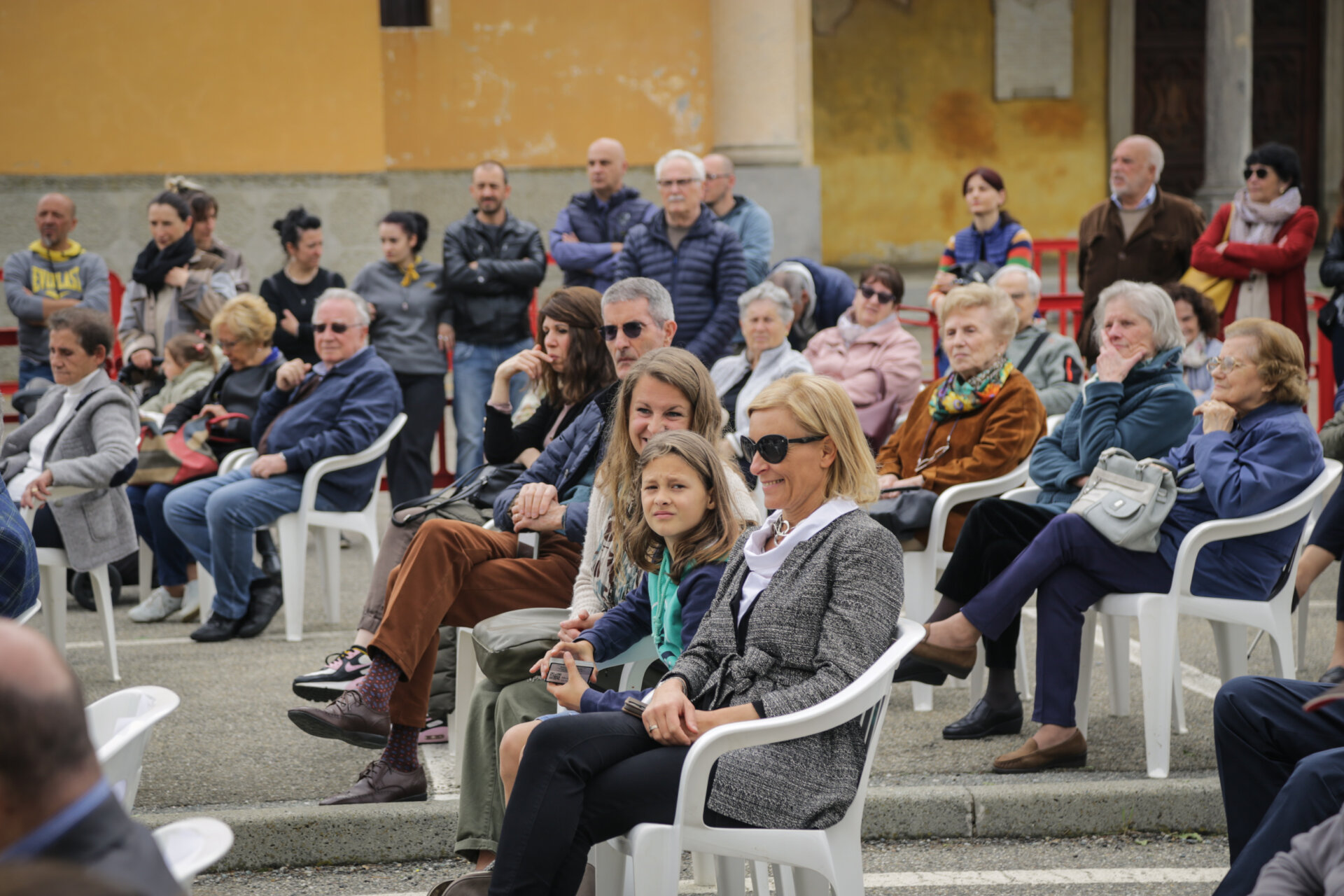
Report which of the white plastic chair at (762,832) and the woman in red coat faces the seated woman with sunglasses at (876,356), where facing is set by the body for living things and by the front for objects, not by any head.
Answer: the woman in red coat

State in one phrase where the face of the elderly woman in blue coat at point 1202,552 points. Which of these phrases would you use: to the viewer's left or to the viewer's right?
to the viewer's left

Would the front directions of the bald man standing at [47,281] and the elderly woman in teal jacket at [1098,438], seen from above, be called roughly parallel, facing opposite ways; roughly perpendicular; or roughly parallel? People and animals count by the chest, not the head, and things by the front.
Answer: roughly perpendicular

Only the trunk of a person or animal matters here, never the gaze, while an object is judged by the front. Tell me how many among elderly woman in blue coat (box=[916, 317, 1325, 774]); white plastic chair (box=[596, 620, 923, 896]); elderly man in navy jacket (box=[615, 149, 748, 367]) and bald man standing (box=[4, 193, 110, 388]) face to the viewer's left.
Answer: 2

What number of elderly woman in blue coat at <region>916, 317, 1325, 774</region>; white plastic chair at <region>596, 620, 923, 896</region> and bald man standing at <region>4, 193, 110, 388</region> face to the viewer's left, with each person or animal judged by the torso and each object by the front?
2

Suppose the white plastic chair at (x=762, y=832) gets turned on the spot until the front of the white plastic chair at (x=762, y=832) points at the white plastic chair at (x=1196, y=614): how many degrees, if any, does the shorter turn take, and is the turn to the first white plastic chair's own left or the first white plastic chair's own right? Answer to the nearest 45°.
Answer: approximately 135° to the first white plastic chair's own right

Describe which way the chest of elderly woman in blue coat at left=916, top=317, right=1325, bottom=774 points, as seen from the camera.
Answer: to the viewer's left

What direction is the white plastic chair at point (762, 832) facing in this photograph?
to the viewer's left

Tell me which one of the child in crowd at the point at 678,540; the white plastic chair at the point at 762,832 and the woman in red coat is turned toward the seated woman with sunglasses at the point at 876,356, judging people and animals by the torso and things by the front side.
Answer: the woman in red coat
